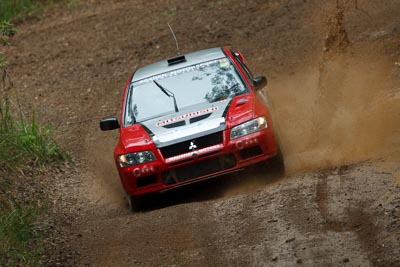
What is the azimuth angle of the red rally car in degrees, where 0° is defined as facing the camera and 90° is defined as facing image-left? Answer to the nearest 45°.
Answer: approximately 0°

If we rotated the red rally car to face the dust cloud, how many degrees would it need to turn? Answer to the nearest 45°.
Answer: approximately 135° to its left
